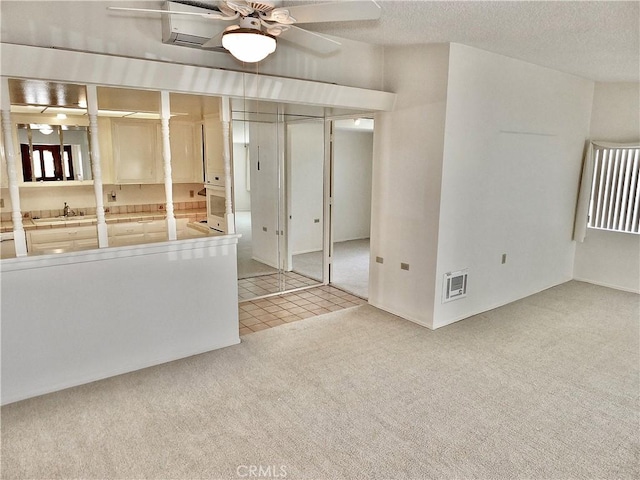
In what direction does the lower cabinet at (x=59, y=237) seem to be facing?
toward the camera

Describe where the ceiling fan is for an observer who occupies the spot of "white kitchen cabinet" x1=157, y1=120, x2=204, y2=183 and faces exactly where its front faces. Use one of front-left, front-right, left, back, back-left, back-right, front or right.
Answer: front

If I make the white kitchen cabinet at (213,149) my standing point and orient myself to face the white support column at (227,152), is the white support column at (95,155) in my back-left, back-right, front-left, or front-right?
front-right

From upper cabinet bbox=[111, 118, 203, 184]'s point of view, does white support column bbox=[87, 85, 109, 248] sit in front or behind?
in front

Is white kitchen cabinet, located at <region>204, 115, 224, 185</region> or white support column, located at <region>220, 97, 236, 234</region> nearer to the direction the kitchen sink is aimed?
the white support column

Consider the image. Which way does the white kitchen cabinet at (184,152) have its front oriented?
toward the camera

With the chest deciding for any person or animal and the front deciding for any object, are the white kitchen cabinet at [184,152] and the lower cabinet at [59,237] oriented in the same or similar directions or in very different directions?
same or similar directions

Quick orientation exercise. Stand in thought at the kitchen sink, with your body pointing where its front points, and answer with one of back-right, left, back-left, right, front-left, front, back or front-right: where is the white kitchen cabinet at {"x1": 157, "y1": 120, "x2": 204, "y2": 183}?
left

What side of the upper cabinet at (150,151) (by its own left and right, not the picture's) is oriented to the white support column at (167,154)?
front

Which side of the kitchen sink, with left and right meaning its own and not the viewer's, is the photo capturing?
front

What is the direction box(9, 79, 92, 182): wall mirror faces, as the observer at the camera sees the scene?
facing the viewer

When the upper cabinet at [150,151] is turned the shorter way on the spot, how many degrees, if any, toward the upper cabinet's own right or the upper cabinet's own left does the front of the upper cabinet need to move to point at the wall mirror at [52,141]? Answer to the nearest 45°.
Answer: approximately 90° to the upper cabinet's own right
